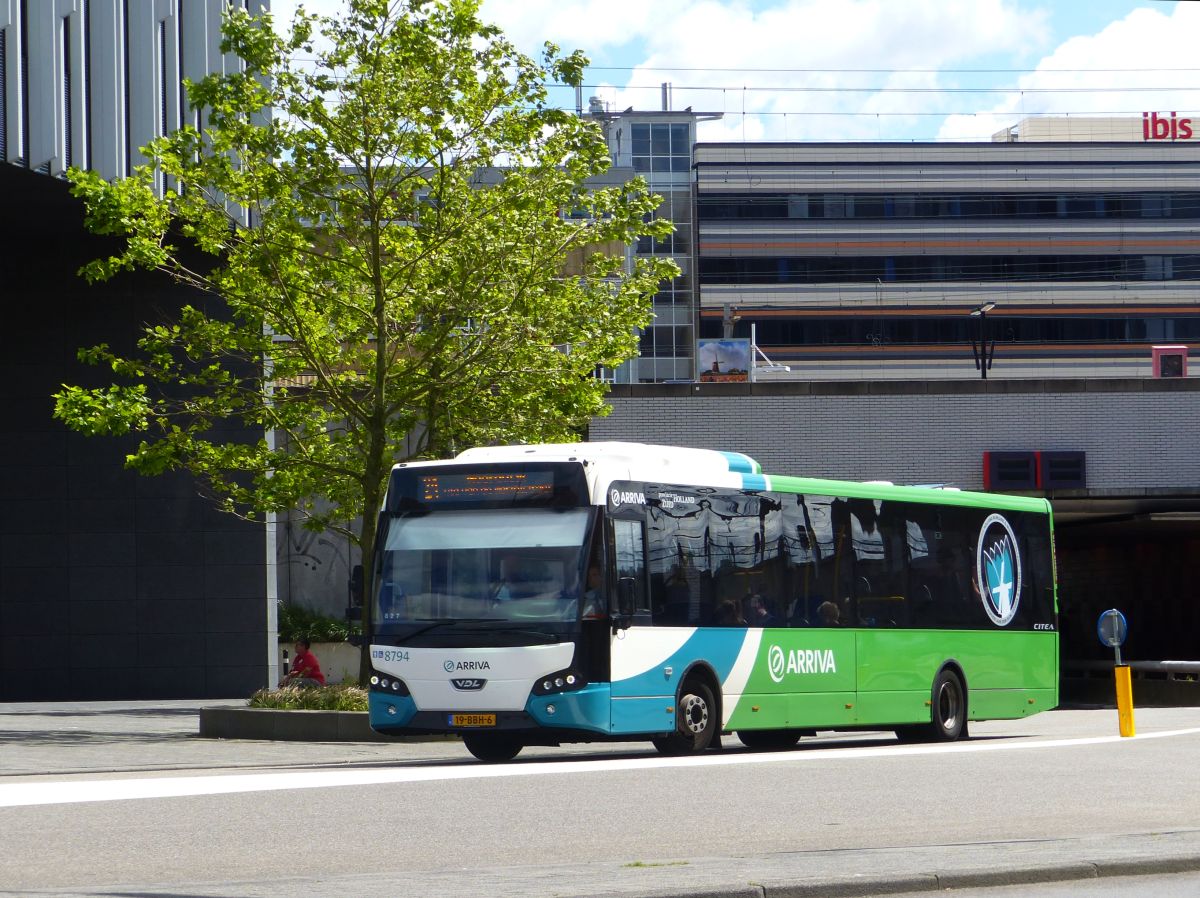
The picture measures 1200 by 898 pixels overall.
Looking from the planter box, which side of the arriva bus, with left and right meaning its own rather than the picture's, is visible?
right

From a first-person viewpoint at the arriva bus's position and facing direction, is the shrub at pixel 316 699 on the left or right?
on its right

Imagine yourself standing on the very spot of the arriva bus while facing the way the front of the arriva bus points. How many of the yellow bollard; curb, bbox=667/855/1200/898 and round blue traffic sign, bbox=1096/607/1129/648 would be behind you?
2

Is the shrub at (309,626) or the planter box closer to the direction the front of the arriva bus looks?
the planter box

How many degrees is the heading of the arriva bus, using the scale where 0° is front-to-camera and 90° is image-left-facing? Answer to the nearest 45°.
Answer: approximately 45°

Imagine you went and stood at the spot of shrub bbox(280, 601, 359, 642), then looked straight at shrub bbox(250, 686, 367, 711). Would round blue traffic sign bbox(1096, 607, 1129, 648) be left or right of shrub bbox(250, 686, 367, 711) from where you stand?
left

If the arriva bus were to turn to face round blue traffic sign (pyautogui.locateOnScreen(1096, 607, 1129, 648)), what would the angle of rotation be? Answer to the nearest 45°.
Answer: approximately 180°

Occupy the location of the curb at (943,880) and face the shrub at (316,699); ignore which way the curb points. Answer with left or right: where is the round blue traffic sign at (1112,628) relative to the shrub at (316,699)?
right

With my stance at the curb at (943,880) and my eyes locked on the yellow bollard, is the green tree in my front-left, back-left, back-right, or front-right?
front-left

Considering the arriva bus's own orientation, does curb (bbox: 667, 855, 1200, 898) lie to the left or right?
on its left

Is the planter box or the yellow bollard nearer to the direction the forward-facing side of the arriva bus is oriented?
the planter box

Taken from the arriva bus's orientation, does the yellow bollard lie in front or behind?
behind
